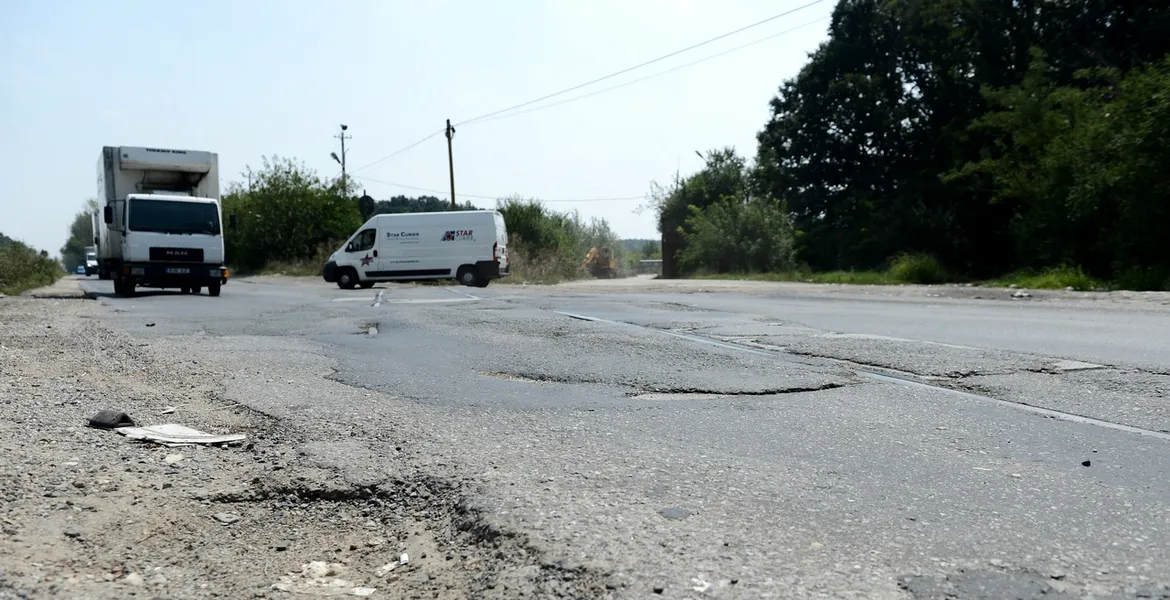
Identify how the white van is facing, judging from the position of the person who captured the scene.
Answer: facing to the left of the viewer

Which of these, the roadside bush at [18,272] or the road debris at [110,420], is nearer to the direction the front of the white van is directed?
the roadside bush

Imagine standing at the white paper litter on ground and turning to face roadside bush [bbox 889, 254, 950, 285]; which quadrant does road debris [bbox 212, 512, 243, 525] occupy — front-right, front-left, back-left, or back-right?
back-right

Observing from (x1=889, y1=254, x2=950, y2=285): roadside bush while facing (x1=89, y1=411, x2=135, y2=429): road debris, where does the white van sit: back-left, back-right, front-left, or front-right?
front-right

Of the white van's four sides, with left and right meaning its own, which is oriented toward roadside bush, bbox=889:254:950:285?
back

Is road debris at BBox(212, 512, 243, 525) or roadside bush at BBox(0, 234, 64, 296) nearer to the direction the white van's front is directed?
the roadside bush

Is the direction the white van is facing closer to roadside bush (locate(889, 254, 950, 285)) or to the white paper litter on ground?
the white paper litter on ground

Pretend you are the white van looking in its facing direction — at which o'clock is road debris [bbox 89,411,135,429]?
The road debris is roughly at 9 o'clock from the white van.

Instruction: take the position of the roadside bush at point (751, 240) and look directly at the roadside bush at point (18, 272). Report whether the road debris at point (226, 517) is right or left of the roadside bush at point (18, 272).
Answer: left

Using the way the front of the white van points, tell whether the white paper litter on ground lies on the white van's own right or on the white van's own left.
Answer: on the white van's own left

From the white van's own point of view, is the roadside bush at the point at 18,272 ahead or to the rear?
ahead

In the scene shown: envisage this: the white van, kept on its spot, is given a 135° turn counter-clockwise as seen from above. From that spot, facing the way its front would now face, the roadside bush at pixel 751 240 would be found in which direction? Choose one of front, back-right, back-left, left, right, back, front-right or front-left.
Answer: left

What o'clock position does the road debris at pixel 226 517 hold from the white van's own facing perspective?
The road debris is roughly at 9 o'clock from the white van.
